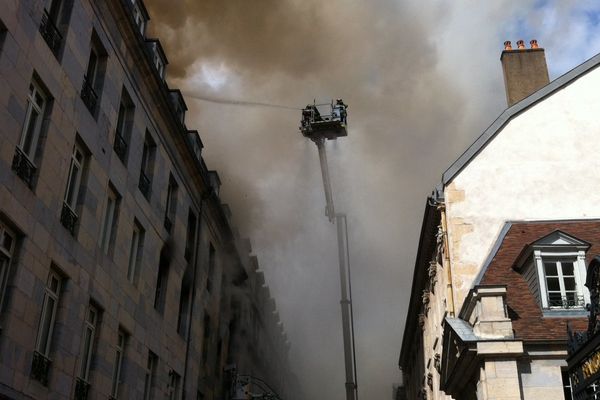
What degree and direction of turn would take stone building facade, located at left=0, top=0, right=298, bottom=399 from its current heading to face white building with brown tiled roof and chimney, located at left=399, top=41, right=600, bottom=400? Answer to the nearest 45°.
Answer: approximately 45° to its left

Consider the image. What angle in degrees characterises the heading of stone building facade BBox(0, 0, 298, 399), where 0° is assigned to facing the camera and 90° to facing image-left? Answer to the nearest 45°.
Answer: approximately 315°
